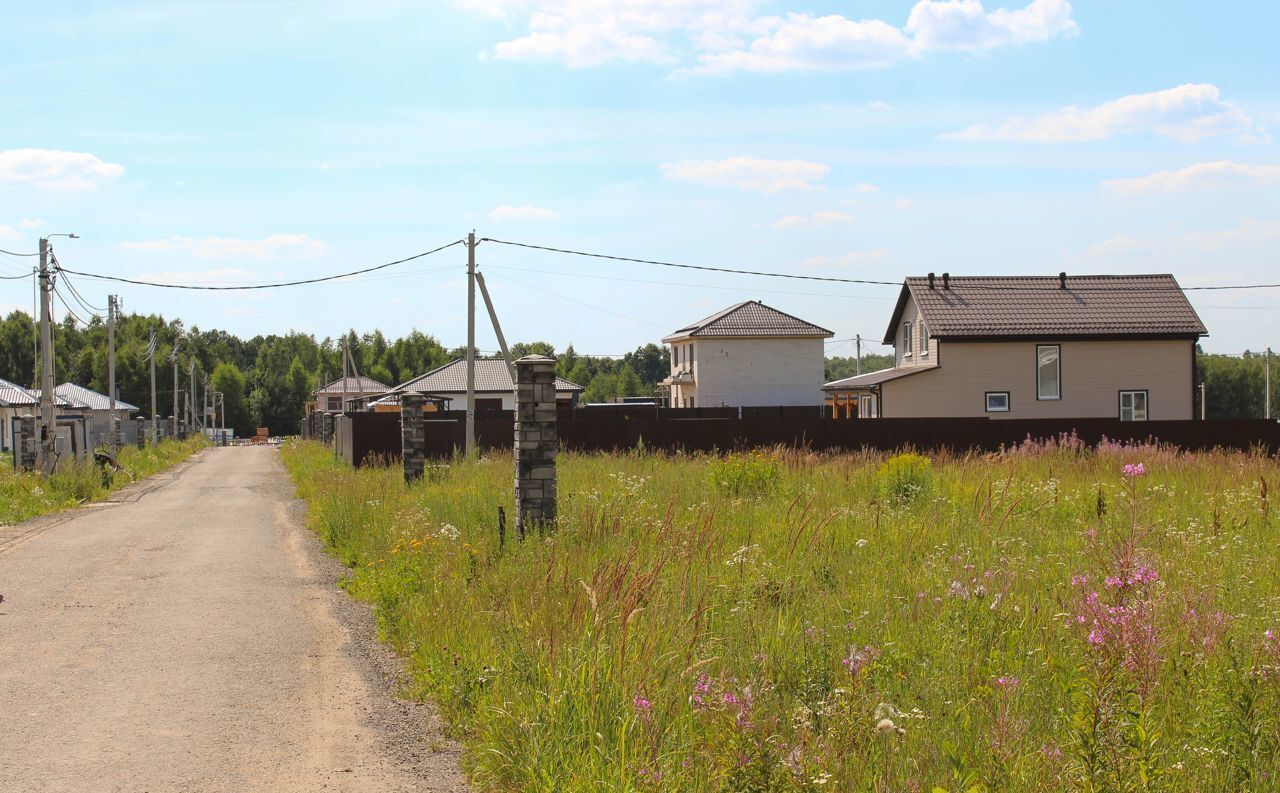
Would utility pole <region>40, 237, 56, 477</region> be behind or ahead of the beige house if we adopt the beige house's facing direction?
ahead
